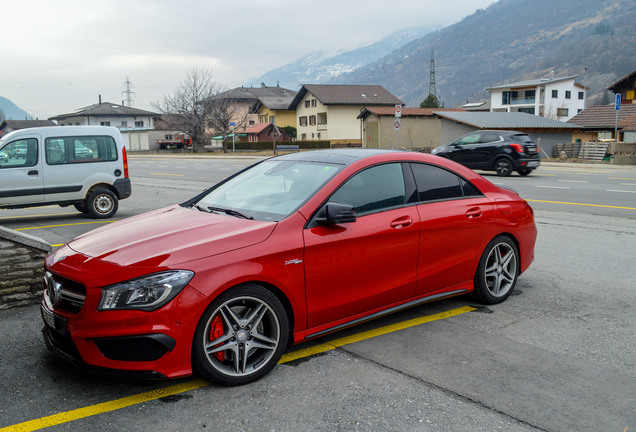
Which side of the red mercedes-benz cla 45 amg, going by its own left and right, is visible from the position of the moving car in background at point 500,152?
back

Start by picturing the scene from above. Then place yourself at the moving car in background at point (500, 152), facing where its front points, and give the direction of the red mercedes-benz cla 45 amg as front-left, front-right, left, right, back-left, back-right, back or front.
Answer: back-left

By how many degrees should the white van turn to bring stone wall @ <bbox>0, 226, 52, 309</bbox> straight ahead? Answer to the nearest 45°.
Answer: approximately 90° to its left

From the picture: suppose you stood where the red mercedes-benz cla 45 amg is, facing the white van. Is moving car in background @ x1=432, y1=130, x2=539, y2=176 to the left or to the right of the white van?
right

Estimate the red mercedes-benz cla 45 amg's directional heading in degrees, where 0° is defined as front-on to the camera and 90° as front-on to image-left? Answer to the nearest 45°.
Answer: approximately 45°

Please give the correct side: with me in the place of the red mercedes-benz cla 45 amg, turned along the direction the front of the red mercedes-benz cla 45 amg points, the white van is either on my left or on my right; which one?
on my right

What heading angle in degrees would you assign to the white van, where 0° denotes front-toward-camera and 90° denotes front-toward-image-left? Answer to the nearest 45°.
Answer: approximately 90°

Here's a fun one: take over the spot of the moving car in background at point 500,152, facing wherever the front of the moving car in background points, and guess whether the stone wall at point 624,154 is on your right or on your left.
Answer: on your right

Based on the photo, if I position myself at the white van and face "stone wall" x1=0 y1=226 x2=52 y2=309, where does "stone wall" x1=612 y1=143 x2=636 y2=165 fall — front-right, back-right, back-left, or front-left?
back-left

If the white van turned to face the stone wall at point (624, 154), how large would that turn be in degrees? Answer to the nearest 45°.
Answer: approximately 180°

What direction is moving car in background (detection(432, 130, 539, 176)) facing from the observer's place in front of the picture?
facing away from the viewer and to the left of the viewer

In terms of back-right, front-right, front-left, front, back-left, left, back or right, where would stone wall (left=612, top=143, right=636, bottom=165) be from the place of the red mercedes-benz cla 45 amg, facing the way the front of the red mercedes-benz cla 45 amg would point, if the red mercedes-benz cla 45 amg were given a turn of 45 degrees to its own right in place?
back-right
